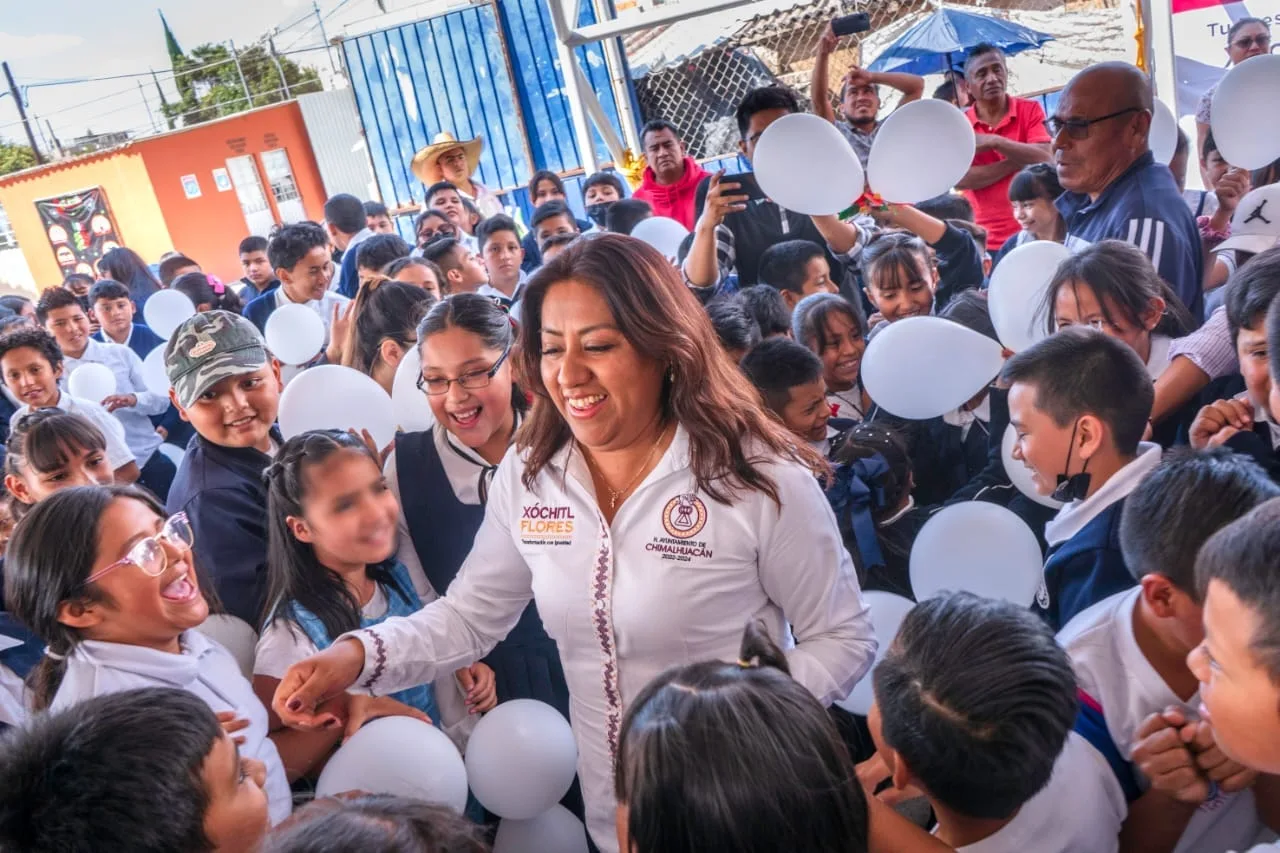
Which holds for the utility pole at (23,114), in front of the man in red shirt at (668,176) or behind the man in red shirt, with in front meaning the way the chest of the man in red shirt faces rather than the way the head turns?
behind

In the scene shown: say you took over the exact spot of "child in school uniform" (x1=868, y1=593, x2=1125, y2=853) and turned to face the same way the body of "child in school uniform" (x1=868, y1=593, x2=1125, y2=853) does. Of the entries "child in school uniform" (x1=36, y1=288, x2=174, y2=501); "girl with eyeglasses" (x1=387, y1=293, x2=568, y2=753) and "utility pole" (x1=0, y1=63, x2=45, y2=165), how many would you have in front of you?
3

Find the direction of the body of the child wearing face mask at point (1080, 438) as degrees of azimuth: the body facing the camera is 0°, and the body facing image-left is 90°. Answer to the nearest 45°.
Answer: approximately 90°

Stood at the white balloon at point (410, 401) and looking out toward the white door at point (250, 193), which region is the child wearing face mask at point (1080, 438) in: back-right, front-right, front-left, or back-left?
back-right

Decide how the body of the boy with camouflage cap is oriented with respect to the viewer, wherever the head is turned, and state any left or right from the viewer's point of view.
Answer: facing the viewer and to the right of the viewer

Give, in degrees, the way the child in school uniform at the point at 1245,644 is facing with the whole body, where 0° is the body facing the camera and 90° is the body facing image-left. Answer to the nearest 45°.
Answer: approximately 90°

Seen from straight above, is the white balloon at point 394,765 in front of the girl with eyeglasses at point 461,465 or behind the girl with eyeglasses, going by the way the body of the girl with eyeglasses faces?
in front

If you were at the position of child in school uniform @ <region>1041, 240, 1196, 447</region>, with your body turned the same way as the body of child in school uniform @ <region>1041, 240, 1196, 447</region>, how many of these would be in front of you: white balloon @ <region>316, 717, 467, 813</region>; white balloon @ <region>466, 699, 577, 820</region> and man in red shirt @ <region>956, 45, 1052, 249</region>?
2

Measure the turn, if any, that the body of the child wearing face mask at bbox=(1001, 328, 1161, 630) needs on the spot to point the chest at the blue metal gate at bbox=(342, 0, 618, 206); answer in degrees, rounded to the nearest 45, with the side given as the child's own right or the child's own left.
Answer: approximately 45° to the child's own right

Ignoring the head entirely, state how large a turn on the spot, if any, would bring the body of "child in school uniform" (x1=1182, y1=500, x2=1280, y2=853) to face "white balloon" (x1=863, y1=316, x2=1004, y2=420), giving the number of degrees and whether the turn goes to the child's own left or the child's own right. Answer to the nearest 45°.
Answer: approximately 45° to the child's own right

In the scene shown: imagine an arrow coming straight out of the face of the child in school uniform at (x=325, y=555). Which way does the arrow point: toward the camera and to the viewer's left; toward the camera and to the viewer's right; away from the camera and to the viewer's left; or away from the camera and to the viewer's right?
toward the camera and to the viewer's right

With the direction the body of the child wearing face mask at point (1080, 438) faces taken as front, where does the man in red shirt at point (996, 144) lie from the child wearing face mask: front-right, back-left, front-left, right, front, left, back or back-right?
right

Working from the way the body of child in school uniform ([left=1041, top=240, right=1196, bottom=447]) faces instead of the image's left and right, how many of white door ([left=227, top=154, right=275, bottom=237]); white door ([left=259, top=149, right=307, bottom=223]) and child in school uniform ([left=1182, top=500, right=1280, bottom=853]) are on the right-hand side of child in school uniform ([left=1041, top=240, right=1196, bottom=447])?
2

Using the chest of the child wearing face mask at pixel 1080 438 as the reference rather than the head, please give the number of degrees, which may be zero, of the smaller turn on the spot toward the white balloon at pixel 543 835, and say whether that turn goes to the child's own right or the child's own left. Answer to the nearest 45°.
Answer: approximately 45° to the child's own left
